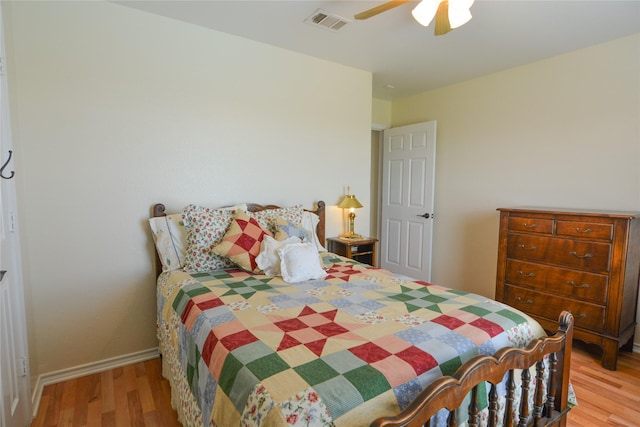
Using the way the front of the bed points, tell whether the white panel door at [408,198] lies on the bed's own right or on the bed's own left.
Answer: on the bed's own left

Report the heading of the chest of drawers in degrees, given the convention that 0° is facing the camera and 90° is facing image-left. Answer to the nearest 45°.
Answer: approximately 45°

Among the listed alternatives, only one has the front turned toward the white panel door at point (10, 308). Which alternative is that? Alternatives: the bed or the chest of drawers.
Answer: the chest of drawers

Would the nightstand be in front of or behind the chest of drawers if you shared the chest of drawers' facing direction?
in front

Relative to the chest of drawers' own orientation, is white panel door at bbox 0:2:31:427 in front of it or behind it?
in front

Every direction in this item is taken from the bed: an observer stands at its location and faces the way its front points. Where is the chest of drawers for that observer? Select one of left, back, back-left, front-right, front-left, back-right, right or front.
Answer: left

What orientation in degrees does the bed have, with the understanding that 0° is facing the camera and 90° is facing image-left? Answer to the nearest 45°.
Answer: approximately 315°

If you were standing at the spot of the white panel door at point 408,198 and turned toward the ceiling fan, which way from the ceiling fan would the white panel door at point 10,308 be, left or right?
right
